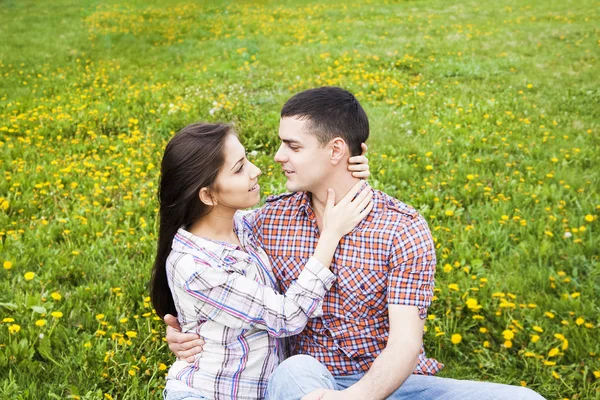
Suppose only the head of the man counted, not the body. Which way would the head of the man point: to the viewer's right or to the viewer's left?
to the viewer's left

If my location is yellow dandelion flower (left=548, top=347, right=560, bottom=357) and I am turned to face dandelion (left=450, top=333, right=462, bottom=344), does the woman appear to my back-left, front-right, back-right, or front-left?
front-left

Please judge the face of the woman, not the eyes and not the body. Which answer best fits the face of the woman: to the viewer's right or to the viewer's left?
to the viewer's right

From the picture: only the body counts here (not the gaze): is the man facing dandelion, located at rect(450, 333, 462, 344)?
no

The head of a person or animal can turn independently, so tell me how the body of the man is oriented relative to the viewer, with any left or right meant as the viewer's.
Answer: facing the viewer and to the left of the viewer

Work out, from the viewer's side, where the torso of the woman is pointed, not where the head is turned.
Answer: to the viewer's right

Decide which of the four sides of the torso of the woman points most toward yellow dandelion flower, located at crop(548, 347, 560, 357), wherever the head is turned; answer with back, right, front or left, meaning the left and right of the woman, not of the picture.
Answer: front

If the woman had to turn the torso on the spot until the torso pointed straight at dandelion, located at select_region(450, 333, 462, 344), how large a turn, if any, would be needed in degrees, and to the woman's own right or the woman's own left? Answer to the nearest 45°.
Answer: approximately 45° to the woman's own left
